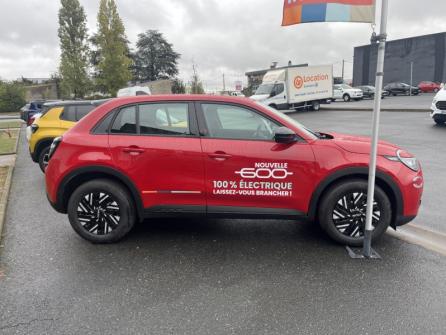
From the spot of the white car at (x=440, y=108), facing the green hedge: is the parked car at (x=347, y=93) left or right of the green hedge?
right

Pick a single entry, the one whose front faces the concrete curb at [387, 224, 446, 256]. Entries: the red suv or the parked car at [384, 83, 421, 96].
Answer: the red suv

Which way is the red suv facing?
to the viewer's right

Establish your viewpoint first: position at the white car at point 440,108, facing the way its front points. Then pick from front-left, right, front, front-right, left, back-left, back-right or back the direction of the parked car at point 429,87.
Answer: back-right

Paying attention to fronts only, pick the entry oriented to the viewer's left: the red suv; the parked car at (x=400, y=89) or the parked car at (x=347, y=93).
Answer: the parked car at (x=400, y=89)

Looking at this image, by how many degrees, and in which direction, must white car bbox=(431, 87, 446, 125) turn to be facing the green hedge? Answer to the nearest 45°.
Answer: approximately 45° to its right

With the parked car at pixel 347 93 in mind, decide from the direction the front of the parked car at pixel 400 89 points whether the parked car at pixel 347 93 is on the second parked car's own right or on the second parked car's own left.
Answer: on the second parked car's own right
